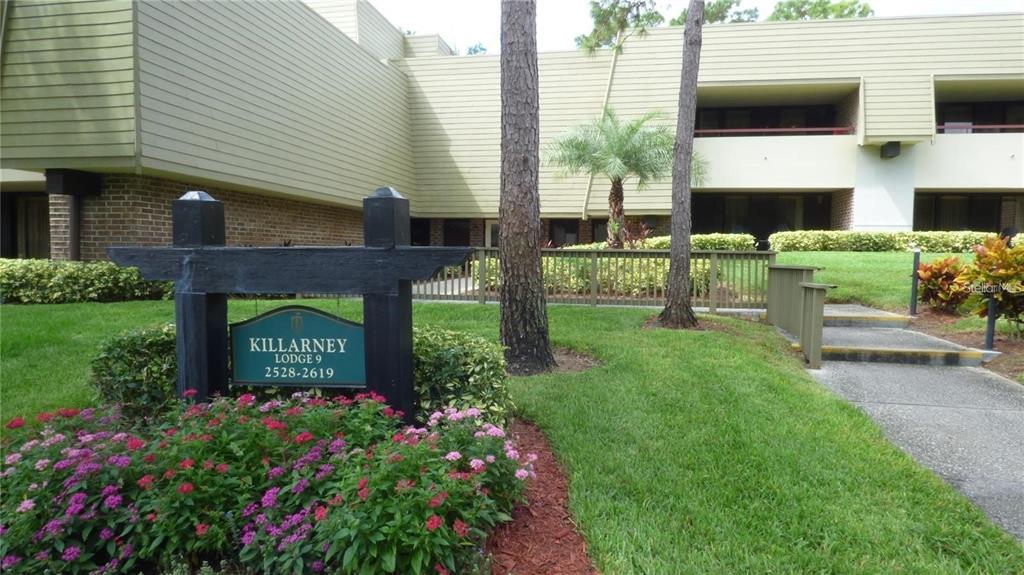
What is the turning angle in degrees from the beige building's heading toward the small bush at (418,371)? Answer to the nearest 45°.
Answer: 0° — it already faces it

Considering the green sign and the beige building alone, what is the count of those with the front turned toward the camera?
2

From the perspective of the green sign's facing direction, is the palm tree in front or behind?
behind

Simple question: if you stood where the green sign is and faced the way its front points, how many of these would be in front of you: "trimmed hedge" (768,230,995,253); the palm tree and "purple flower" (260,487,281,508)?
1

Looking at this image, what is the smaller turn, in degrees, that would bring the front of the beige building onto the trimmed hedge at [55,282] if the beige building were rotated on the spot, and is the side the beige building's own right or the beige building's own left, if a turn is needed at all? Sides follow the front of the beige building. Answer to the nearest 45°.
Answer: approximately 45° to the beige building's own right

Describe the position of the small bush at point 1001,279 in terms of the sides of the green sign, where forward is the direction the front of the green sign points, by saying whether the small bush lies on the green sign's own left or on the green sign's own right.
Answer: on the green sign's own left

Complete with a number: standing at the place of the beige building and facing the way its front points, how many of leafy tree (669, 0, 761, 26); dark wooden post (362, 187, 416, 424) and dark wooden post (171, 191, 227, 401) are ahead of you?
2

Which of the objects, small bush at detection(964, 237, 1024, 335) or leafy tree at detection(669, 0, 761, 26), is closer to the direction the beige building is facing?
the small bush

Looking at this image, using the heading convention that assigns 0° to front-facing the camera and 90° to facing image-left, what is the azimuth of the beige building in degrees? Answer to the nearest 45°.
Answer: approximately 0°

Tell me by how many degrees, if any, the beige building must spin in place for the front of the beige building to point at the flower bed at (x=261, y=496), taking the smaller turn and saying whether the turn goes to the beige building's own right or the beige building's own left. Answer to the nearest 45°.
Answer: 0° — it already faces it
